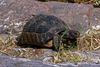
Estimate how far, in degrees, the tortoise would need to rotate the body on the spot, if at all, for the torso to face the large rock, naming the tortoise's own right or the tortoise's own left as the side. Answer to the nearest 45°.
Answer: approximately 90° to the tortoise's own left

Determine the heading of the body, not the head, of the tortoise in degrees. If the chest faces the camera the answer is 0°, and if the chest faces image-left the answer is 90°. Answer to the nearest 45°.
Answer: approximately 270°
